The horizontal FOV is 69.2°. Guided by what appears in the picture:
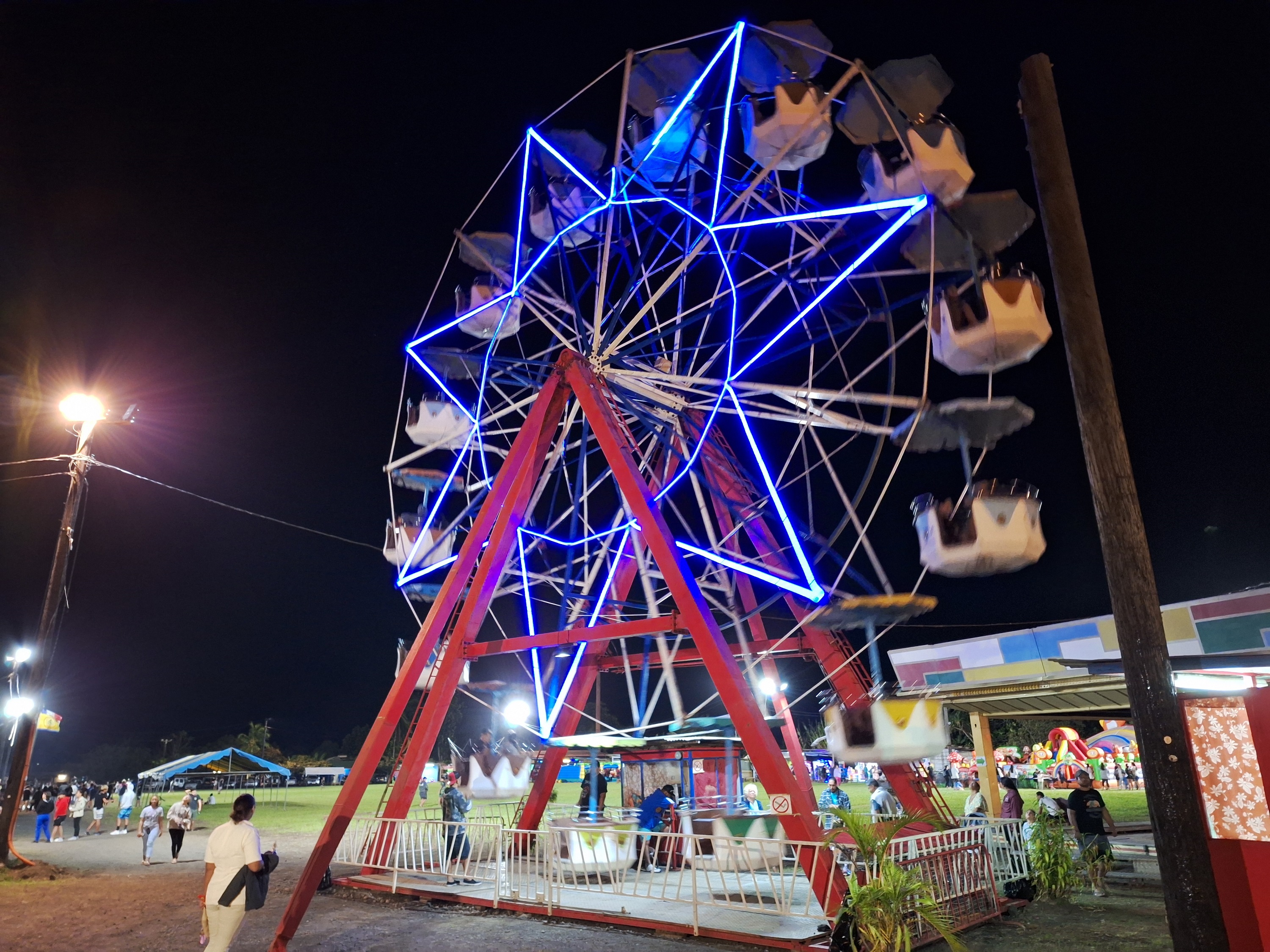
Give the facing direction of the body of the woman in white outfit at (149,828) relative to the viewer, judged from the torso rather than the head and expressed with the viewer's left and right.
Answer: facing the viewer

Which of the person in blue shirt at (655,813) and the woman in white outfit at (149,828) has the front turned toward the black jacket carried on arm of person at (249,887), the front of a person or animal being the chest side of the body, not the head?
the woman in white outfit

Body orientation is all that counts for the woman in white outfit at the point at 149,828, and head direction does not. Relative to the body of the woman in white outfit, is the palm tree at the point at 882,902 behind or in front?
in front

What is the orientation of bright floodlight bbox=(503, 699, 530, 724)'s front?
toward the camera

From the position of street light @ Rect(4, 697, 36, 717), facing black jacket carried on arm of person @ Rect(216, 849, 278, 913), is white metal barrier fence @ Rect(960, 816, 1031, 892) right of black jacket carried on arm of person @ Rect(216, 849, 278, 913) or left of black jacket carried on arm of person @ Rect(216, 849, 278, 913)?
left

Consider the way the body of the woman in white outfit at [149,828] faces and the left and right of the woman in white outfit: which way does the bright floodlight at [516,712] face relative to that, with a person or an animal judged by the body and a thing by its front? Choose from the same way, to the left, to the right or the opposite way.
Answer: the same way

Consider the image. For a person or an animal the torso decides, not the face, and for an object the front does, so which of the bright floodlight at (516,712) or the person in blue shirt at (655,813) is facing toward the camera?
the bright floodlight

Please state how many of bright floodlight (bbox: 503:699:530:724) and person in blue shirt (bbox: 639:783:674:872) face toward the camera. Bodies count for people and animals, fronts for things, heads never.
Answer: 1

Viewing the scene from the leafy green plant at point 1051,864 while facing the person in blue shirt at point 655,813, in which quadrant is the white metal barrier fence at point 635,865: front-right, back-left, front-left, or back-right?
front-left

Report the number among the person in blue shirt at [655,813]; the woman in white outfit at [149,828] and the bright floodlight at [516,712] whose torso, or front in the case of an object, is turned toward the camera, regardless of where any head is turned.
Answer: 2
